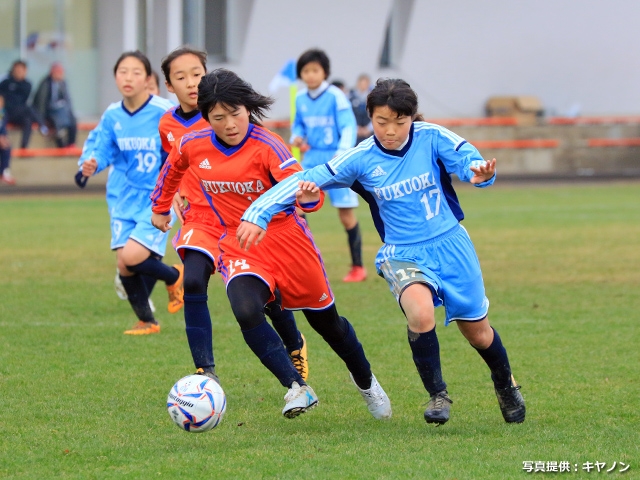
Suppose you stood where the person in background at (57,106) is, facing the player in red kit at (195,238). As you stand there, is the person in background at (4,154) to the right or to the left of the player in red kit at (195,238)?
right

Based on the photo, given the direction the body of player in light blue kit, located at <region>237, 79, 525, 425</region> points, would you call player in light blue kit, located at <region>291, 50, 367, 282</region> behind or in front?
behind

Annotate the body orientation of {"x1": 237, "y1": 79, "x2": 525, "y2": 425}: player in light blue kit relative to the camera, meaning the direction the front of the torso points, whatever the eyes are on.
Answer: toward the camera

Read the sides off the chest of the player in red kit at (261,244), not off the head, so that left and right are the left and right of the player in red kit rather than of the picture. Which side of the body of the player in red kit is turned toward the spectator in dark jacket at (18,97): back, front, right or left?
back

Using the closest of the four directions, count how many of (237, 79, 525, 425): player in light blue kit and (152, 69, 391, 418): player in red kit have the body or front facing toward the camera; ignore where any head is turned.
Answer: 2

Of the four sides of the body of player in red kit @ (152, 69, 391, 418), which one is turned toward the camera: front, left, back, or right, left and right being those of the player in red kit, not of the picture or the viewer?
front

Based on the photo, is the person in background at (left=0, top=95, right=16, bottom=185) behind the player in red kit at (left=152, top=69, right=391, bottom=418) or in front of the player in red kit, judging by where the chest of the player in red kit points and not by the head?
behind

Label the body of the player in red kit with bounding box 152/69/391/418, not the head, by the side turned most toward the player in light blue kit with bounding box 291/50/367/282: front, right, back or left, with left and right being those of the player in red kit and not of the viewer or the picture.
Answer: back

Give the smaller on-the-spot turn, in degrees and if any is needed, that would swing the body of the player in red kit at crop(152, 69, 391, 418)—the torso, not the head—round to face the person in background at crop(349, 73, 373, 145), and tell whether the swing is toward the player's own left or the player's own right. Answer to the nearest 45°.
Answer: approximately 180°

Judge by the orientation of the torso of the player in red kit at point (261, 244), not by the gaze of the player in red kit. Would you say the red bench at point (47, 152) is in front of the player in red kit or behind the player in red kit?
behind
